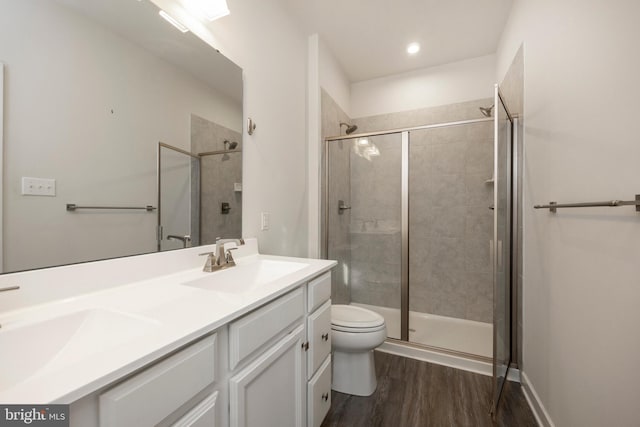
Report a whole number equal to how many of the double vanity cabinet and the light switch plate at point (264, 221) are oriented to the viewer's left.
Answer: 0

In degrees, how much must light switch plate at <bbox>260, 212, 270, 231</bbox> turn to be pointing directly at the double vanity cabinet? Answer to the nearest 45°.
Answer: approximately 45° to its right

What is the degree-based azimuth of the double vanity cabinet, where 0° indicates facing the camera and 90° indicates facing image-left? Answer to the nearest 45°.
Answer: approximately 315°

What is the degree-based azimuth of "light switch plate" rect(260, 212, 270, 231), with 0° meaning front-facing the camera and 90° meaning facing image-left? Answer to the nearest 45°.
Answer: approximately 315°

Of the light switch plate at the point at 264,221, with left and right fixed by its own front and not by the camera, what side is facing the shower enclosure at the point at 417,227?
left
